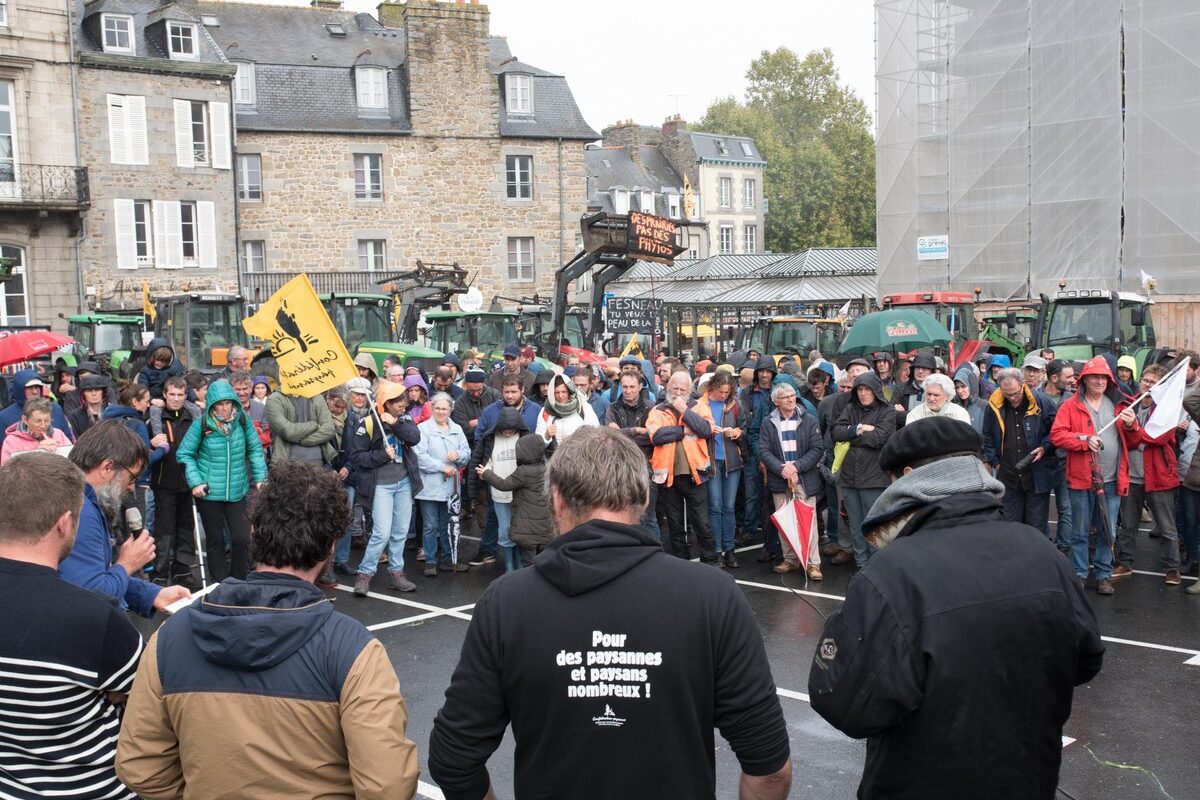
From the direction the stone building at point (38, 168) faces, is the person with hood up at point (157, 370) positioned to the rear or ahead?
ahead

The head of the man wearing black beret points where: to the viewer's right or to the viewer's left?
to the viewer's left

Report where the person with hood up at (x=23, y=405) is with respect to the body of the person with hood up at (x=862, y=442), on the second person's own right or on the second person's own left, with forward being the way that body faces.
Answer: on the second person's own right

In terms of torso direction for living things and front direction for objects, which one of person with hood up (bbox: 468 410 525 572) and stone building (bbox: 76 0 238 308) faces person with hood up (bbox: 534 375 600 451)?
the stone building

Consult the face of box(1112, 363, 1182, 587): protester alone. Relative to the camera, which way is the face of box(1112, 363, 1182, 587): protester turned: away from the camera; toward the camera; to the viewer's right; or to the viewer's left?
toward the camera

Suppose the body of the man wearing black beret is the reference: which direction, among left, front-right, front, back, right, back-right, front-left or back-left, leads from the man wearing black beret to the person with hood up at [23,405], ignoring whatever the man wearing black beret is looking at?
front

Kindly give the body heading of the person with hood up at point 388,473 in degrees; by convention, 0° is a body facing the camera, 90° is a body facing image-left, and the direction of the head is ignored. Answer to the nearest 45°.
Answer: approximately 315°

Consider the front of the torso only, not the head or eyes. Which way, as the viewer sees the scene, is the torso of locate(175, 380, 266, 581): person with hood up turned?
toward the camera

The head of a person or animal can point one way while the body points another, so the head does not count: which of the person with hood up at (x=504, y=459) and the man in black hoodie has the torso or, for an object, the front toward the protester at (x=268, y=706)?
the person with hood up

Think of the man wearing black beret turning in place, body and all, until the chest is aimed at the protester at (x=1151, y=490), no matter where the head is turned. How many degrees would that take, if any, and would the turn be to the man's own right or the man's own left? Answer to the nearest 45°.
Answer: approximately 45° to the man's own right

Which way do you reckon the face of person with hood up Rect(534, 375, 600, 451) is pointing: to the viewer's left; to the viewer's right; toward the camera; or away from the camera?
toward the camera

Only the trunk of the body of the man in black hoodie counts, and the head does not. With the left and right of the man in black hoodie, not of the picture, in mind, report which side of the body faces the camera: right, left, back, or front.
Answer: back

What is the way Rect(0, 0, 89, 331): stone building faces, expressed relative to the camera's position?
facing the viewer and to the right of the viewer

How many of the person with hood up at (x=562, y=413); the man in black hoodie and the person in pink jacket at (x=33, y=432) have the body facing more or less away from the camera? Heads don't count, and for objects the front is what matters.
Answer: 1

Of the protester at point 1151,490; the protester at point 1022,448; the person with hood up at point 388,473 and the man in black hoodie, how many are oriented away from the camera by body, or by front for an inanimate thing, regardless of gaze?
1

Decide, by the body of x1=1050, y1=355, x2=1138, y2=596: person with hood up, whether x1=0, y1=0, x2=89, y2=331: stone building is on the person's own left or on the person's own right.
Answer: on the person's own right

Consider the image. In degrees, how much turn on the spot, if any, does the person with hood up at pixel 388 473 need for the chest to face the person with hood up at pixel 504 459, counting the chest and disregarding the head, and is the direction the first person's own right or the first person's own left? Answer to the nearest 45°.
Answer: approximately 45° to the first person's own left

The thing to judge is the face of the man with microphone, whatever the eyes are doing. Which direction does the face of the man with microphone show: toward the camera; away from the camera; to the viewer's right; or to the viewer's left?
to the viewer's right

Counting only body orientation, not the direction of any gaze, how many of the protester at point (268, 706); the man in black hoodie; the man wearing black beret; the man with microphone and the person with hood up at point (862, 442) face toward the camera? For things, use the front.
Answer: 1

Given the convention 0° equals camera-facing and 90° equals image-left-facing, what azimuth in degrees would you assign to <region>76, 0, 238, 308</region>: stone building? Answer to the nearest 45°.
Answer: approximately 0°

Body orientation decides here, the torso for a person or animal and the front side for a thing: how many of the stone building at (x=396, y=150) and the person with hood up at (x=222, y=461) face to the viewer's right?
0
